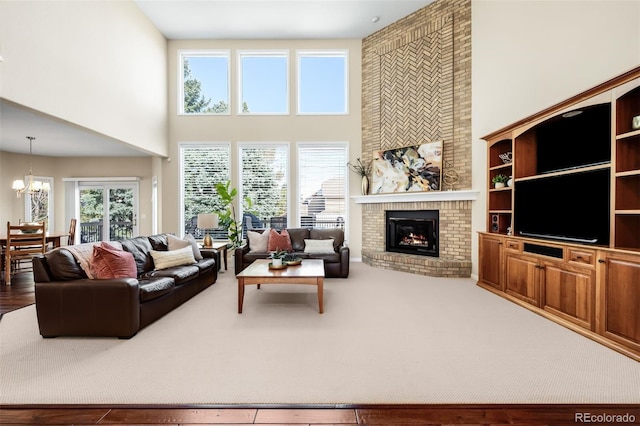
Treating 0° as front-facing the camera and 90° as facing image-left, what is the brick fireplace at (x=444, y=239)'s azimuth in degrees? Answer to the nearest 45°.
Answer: approximately 45°

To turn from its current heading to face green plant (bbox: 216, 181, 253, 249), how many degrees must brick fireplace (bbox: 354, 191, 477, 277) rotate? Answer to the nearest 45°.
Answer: approximately 45° to its right

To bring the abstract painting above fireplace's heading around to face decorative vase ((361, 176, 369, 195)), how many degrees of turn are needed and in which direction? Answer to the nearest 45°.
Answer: approximately 90° to its right

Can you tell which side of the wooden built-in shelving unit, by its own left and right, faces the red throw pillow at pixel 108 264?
front

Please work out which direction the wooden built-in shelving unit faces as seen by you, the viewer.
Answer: facing the viewer and to the left of the viewer

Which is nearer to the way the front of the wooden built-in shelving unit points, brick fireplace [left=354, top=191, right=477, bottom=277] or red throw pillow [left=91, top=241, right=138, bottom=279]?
the red throw pillow

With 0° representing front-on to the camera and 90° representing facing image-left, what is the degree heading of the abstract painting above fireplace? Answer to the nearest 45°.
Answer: approximately 45°

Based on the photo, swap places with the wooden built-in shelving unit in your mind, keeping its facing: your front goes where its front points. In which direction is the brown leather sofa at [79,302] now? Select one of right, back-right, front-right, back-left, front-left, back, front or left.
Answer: front

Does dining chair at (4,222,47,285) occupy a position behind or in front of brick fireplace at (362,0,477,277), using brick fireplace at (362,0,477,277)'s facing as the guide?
in front
